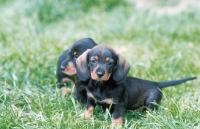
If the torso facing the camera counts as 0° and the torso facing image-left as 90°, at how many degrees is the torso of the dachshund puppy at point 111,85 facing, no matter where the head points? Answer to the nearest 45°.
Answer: approximately 45°
